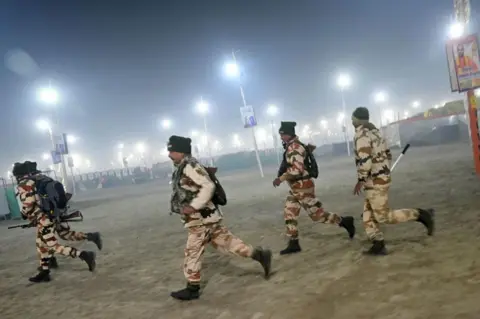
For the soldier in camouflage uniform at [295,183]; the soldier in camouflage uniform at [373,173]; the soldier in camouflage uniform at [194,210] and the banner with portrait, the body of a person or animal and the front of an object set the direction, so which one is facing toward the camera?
the banner with portrait

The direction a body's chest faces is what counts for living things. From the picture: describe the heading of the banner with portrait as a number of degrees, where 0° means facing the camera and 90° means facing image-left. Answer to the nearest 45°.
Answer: approximately 0°

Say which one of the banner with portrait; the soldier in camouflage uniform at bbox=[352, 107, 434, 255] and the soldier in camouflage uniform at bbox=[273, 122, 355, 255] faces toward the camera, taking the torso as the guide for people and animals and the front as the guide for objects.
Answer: the banner with portrait

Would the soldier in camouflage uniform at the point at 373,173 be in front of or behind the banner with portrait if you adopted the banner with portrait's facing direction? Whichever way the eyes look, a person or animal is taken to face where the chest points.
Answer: in front
